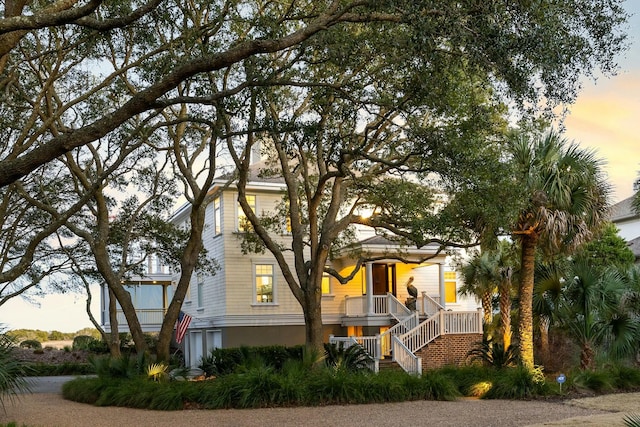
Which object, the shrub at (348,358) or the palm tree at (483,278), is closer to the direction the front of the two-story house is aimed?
the shrub

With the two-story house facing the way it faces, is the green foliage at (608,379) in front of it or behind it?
in front

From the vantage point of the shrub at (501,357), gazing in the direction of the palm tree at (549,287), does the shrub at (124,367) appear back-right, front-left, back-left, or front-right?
back-left

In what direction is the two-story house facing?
toward the camera

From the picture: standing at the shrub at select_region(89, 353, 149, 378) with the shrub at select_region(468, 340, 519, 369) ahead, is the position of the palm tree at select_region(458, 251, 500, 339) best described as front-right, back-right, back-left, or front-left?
front-left

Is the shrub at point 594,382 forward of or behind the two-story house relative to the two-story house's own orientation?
forward

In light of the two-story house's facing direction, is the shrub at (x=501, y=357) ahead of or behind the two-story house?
ahead
